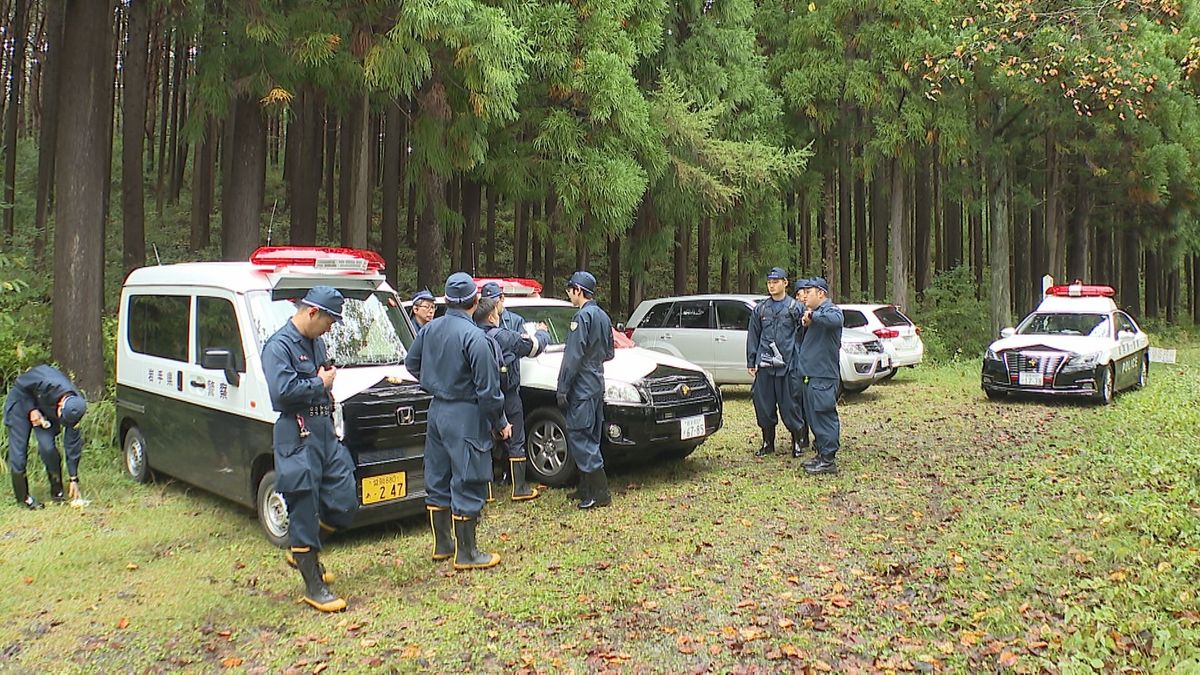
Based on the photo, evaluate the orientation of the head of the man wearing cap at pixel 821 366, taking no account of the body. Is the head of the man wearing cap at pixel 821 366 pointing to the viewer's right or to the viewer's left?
to the viewer's left

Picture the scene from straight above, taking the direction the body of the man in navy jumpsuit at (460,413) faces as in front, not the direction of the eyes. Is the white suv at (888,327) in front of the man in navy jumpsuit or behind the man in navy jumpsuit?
in front

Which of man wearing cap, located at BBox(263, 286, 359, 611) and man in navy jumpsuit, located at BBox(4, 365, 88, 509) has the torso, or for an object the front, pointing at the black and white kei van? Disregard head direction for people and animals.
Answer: the man in navy jumpsuit

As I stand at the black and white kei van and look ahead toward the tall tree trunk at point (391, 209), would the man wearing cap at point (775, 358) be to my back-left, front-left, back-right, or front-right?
front-right

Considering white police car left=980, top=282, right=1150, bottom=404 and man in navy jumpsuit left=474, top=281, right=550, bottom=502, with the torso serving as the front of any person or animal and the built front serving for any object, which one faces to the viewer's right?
the man in navy jumpsuit

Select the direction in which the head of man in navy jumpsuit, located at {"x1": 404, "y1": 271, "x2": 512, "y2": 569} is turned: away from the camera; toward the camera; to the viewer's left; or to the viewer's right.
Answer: away from the camera

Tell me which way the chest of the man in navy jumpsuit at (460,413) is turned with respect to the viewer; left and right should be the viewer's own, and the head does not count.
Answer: facing away from the viewer and to the right of the viewer

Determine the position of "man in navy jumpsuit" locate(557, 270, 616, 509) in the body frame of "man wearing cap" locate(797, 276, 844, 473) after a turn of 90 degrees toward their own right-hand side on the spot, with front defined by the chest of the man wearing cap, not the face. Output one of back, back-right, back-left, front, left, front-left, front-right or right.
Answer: back-left

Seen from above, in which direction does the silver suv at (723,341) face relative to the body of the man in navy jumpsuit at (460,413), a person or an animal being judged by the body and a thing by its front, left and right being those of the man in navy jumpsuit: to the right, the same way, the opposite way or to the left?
to the right

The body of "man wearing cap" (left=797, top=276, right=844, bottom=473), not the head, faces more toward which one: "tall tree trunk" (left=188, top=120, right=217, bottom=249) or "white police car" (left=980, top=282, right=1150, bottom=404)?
the tall tree trunk

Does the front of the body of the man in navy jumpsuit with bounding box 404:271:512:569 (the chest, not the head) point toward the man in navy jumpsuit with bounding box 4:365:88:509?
no

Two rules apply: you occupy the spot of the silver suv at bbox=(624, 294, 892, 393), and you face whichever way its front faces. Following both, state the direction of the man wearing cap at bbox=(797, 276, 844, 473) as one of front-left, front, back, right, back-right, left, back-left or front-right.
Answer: front-right

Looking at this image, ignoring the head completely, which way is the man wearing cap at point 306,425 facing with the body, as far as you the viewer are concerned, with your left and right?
facing the viewer and to the right of the viewer

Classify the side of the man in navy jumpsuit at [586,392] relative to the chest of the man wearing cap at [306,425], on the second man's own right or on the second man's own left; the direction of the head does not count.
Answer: on the second man's own left

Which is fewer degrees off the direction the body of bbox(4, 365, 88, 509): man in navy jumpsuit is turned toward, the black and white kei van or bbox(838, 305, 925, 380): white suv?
the black and white kei van

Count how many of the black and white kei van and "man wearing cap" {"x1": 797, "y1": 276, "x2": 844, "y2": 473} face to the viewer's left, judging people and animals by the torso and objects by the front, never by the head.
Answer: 1

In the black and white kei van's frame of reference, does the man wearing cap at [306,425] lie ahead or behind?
ahead

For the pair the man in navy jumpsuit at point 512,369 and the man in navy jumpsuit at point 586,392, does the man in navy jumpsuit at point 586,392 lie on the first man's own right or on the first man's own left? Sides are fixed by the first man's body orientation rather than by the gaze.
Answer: on the first man's own right
